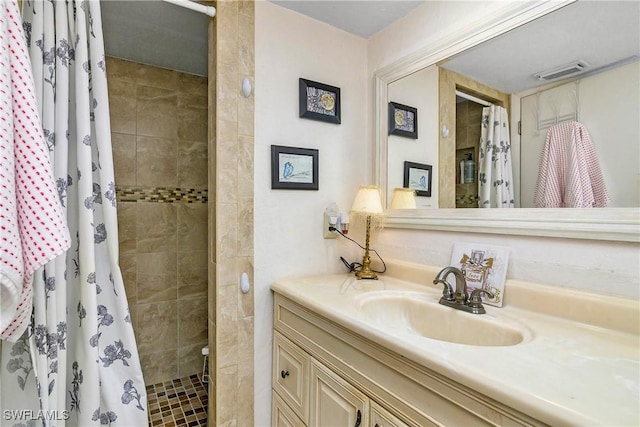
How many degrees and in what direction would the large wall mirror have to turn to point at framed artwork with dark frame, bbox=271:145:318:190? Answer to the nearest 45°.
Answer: approximately 45° to its right

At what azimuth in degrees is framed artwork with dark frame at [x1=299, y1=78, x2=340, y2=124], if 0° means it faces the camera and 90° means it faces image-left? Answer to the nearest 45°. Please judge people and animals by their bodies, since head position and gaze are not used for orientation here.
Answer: approximately 315°

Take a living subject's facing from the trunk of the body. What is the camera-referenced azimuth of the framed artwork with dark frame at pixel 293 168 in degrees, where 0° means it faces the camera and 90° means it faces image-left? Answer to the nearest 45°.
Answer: approximately 315°

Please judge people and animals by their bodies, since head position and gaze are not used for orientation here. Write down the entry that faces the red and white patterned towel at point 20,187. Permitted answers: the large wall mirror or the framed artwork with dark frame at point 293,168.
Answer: the large wall mirror

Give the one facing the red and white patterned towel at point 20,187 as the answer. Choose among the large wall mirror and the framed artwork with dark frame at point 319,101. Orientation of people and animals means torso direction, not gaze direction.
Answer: the large wall mirror

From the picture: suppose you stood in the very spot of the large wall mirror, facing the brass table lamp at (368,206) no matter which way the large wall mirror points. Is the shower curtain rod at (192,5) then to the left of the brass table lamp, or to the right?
left

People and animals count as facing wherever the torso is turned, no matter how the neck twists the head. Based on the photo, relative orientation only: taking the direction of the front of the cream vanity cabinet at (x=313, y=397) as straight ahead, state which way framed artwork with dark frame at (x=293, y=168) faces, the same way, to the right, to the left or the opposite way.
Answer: to the left

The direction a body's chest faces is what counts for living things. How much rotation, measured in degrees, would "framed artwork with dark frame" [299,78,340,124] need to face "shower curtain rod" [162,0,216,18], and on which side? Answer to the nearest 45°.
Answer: approximately 90° to its right

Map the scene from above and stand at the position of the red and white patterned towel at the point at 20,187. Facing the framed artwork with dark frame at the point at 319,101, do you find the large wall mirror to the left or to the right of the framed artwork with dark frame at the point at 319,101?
right

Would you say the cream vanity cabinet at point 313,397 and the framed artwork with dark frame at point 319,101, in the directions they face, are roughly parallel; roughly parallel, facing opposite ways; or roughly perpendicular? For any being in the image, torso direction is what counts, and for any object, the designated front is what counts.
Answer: roughly perpendicular

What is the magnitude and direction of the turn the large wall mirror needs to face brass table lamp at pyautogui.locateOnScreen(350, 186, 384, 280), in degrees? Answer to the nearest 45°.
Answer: approximately 45° to its right

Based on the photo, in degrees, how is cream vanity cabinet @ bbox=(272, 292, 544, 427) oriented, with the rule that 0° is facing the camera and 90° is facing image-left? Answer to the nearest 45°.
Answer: approximately 45°
